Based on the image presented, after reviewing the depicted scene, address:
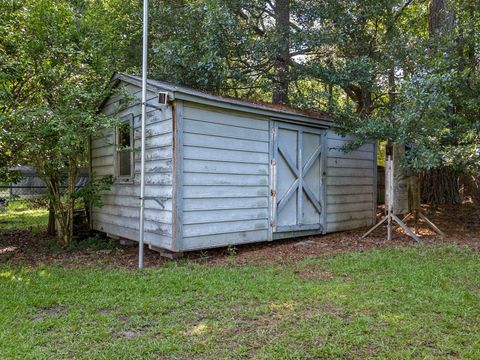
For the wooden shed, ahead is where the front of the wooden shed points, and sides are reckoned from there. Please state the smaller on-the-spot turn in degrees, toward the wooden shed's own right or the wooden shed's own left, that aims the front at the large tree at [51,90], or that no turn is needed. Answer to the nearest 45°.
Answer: approximately 135° to the wooden shed's own right

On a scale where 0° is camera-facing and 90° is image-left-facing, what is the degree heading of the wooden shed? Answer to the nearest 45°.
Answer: approximately 315°
